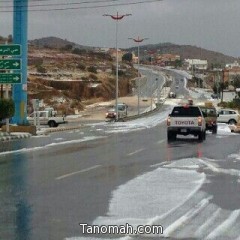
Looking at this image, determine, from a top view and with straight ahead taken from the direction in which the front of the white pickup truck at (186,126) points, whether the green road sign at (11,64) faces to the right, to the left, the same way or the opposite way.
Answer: the opposite way

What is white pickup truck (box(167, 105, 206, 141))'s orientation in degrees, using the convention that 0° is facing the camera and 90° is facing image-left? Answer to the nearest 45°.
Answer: approximately 180°

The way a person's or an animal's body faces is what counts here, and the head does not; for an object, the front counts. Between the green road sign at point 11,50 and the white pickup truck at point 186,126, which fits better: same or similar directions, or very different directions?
very different directions

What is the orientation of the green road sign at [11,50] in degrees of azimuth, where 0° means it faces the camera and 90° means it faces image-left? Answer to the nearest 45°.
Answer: approximately 0°

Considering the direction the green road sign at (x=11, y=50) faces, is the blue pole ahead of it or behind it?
behind
